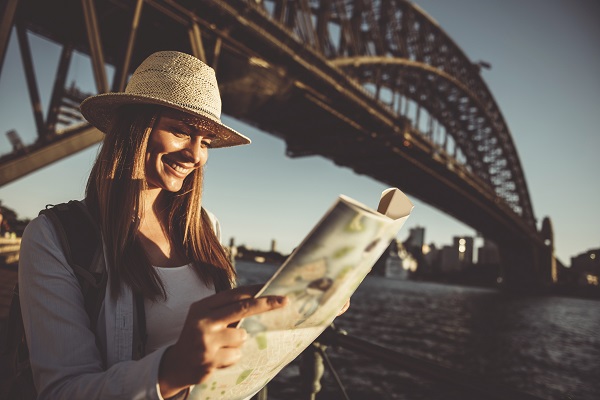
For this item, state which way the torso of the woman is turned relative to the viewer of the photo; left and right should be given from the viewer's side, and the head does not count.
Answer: facing the viewer and to the right of the viewer
